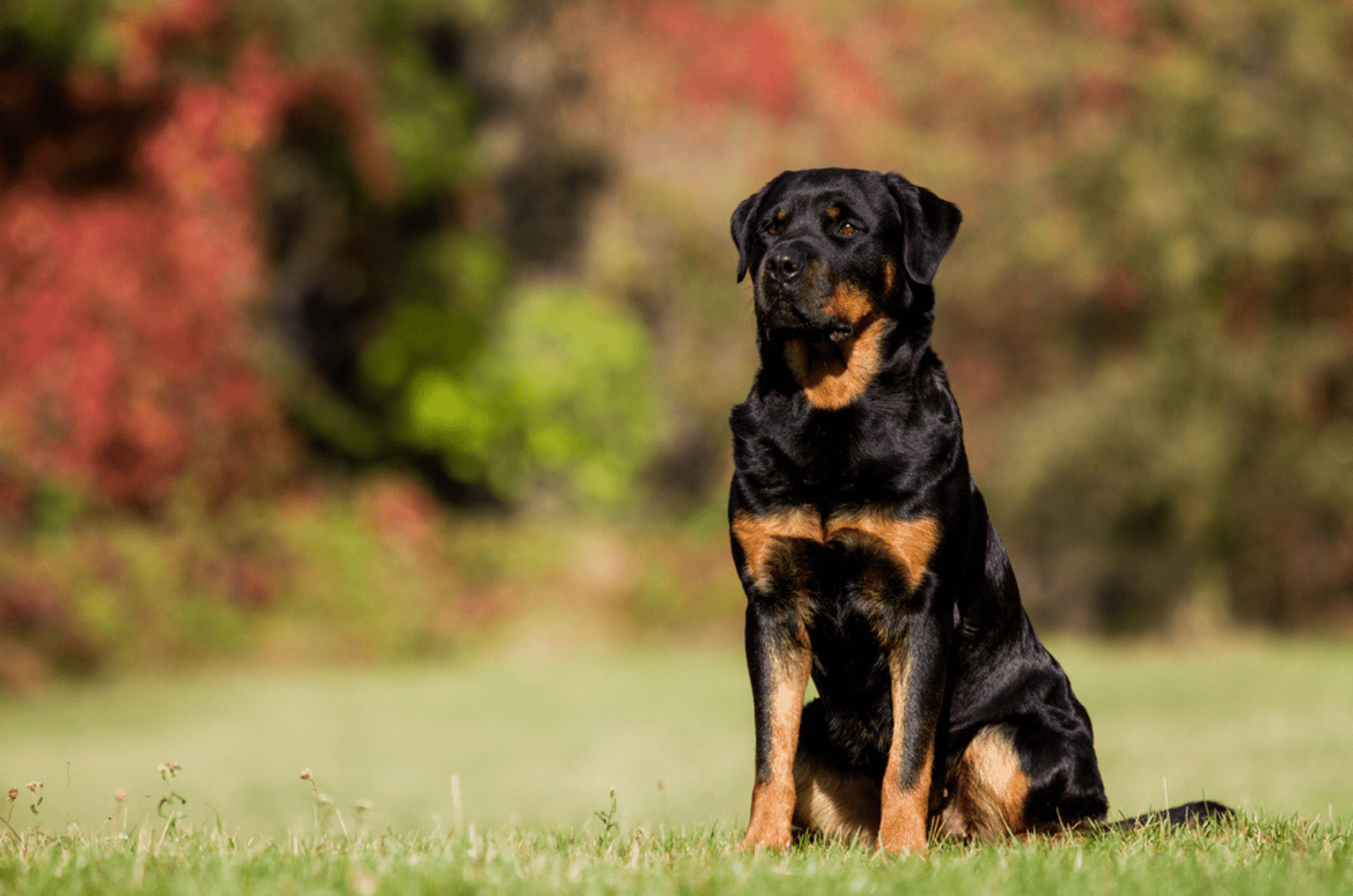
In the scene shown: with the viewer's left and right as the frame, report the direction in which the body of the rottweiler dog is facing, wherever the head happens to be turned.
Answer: facing the viewer and to the left of the viewer
